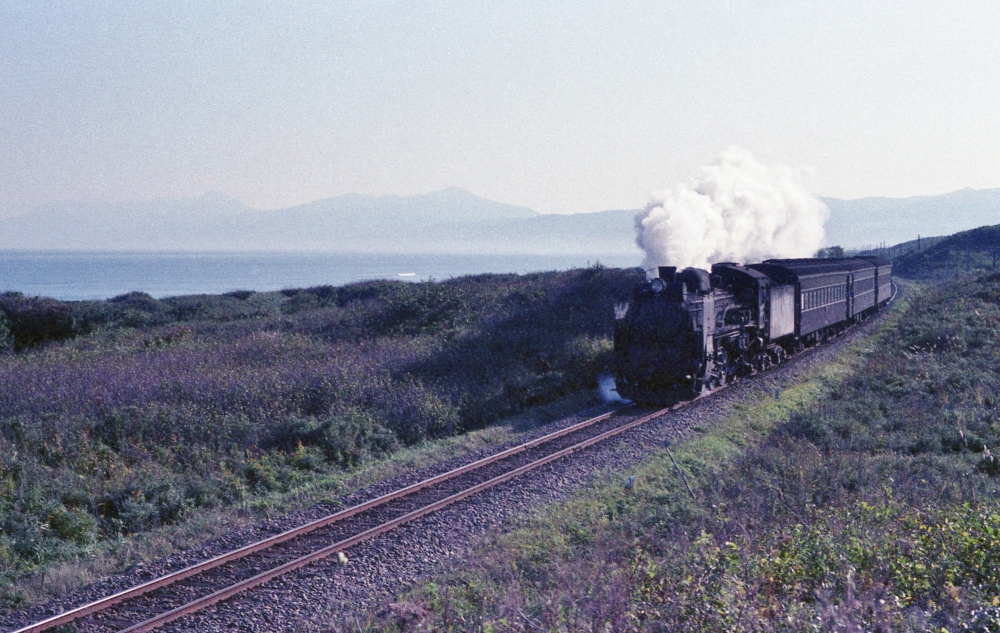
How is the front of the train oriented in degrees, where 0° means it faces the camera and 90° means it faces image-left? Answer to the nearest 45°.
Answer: approximately 45°

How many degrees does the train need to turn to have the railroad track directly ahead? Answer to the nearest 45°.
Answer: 0° — it already faces it
